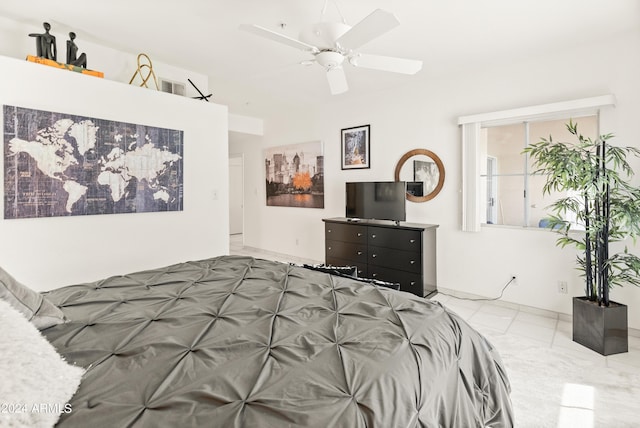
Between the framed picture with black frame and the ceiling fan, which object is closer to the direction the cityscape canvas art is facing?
the ceiling fan

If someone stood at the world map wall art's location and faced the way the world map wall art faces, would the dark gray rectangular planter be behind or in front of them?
in front

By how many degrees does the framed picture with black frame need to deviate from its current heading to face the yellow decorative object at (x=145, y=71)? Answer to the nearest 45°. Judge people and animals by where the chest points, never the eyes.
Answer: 0° — it already faces it

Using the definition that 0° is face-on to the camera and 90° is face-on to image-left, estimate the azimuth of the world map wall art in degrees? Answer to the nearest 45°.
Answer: approximately 315°

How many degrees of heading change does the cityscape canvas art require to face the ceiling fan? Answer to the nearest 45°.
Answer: approximately 45° to its left

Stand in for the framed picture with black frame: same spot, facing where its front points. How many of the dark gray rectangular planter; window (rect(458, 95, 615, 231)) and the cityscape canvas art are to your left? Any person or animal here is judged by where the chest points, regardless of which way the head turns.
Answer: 2

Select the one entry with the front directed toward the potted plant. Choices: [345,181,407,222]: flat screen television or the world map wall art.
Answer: the world map wall art

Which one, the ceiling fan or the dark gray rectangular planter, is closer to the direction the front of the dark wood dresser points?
the ceiling fan

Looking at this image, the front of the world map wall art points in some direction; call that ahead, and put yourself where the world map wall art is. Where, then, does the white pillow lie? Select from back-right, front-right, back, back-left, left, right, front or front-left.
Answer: front-right

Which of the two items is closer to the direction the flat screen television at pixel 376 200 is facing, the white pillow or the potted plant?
the white pillow

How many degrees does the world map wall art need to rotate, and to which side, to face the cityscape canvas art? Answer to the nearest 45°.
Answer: approximately 90° to its left
